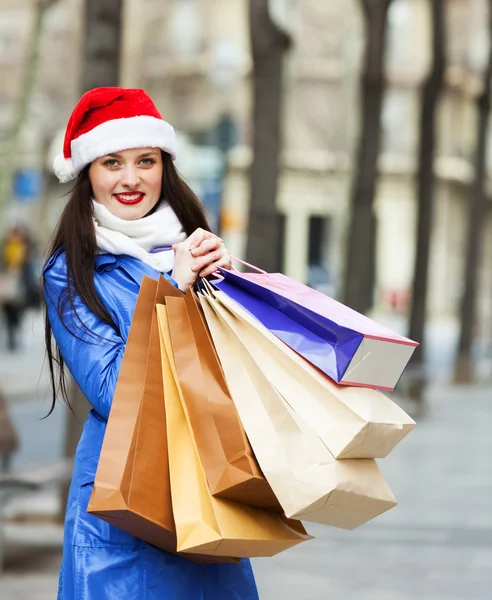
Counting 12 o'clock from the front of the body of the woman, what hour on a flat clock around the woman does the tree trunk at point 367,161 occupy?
The tree trunk is roughly at 8 o'clock from the woman.

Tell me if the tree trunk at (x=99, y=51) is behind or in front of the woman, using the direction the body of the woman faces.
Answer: behind

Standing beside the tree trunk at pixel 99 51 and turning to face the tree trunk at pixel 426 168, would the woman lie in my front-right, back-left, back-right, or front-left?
back-right

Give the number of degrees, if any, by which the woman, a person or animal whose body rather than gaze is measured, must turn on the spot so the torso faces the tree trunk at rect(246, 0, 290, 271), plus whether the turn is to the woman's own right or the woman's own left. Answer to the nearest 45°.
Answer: approximately 135° to the woman's own left

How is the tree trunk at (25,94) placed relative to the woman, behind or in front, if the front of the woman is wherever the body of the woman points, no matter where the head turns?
behind

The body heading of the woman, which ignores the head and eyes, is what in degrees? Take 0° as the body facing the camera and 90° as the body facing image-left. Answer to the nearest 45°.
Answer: approximately 315°

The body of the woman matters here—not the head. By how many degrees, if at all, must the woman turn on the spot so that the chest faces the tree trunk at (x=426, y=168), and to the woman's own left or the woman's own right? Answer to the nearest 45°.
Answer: approximately 135° to the woman's own left

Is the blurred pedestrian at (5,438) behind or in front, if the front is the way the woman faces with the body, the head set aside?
behind

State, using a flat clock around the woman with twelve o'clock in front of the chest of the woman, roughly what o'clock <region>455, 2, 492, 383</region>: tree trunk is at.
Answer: The tree trunk is roughly at 8 o'clock from the woman.
